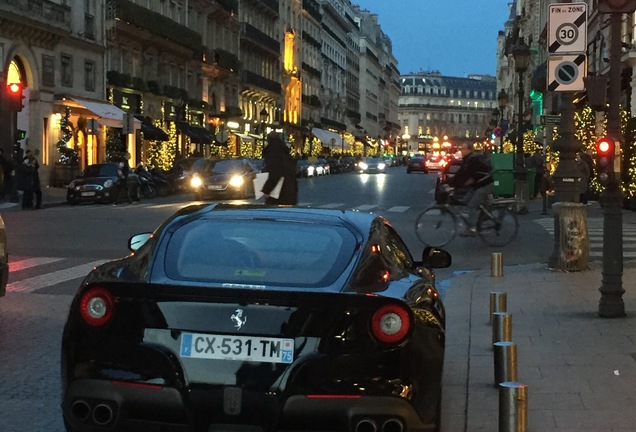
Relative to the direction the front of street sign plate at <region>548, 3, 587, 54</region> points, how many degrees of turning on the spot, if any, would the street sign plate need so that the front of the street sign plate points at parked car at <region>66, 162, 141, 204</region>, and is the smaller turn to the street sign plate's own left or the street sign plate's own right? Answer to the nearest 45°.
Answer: approximately 135° to the street sign plate's own right

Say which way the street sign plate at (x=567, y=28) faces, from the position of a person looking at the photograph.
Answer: facing the viewer

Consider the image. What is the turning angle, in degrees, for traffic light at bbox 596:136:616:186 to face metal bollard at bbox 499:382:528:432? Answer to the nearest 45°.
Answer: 0° — it already faces it

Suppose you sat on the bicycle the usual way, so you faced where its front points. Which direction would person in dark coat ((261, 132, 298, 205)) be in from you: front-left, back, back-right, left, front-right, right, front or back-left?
front-left

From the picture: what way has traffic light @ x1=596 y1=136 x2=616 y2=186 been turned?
toward the camera

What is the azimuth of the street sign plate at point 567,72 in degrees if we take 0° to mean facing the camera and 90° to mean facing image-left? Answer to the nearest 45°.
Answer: approximately 0°

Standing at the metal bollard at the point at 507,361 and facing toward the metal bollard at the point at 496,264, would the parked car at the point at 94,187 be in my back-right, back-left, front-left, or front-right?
front-left

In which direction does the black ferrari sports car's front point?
away from the camera

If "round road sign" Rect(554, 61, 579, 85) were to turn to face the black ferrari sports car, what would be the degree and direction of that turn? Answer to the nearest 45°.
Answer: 0° — it already faces it

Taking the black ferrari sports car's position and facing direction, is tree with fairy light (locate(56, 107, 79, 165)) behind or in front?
in front

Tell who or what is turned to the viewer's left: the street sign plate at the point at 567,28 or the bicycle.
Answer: the bicycle

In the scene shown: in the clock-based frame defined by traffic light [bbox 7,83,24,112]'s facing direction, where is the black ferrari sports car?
The black ferrari sports car is roughly at 12 o'clock from the traffic light.

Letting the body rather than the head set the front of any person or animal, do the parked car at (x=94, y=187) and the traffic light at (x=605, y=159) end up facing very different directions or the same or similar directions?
same or similar directions

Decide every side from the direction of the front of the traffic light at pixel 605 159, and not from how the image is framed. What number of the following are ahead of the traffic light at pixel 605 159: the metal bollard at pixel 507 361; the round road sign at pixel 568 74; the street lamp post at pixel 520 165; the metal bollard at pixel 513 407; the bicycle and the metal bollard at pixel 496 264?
2

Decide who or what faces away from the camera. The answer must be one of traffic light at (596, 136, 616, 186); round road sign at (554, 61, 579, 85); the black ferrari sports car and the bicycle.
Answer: the black ferrari sports car

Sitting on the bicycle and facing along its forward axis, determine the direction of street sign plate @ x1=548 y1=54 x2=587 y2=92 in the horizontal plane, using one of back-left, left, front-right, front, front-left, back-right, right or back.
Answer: left

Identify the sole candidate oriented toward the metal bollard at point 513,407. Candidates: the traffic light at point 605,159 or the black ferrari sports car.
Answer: the traffic light

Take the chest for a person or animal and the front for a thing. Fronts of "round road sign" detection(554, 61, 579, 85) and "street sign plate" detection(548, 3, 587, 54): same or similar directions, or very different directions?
same or similar directions
